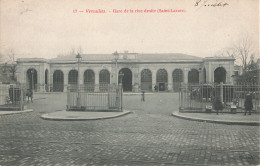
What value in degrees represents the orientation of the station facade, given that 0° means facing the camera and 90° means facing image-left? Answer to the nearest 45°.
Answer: approximately 0°

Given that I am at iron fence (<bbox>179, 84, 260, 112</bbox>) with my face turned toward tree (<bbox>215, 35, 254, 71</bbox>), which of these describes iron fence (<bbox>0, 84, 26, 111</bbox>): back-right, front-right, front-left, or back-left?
back-left

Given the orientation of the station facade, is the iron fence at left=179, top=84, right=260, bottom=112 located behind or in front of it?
in front
